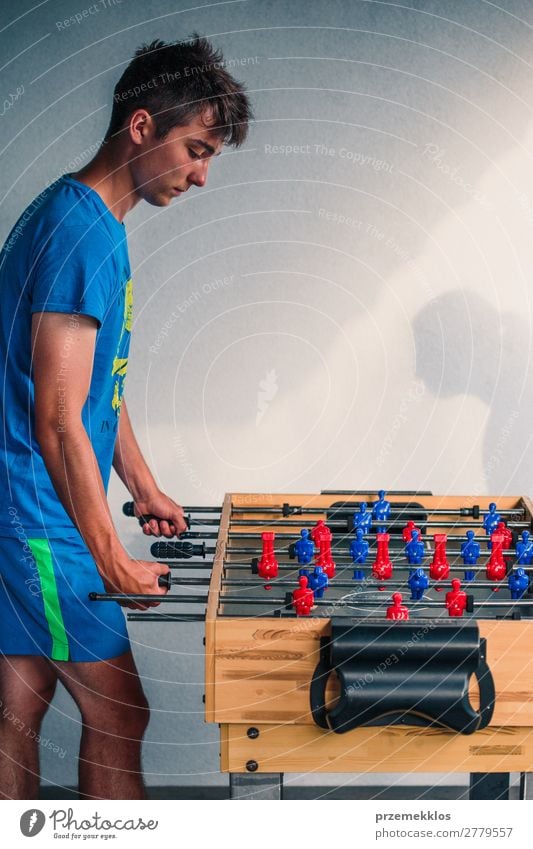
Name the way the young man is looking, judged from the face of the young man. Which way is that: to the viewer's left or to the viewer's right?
to the viewer's right

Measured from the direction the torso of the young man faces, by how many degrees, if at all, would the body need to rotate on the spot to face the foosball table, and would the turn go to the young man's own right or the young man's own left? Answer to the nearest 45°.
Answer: approximately 45° to the young man's own right

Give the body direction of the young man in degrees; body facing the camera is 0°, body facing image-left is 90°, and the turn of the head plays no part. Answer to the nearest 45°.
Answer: approximately 270°
